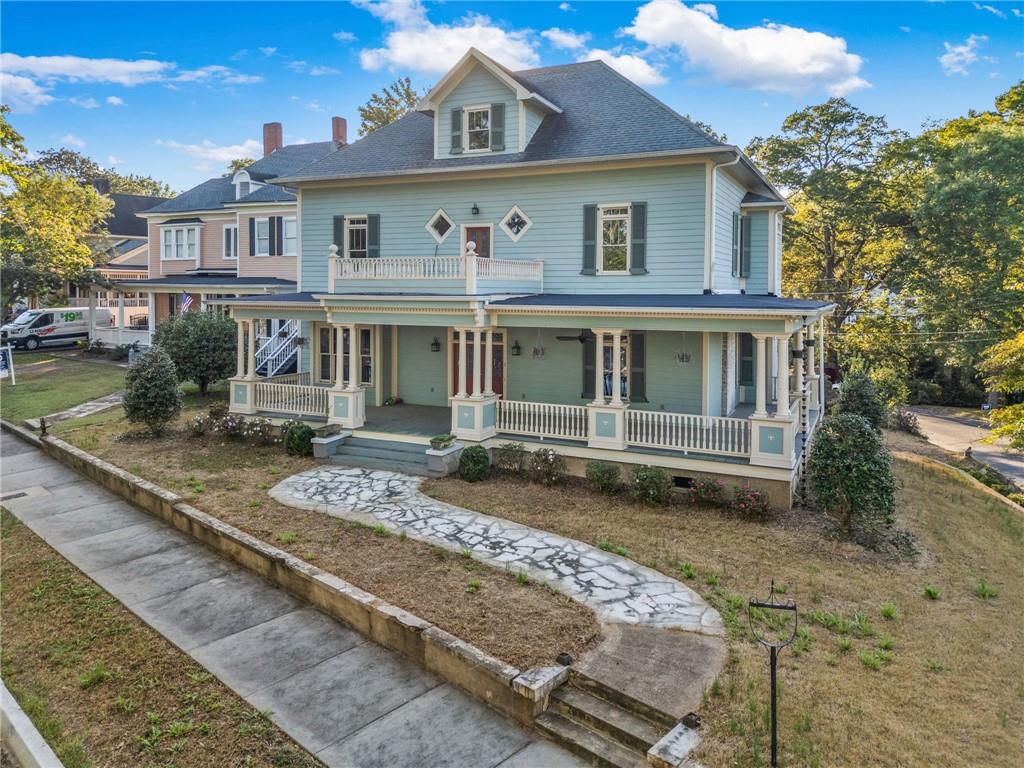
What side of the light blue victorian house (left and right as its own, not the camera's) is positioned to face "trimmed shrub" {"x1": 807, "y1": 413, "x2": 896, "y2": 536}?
left

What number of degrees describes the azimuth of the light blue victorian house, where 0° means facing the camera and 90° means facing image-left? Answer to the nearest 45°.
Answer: approximately 45°

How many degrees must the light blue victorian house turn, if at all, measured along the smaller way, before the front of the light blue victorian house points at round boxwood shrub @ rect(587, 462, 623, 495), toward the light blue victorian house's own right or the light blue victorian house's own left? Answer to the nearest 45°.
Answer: approximately 45° to the light blue victorian house's own left

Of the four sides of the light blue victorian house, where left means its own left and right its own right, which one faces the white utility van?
right
